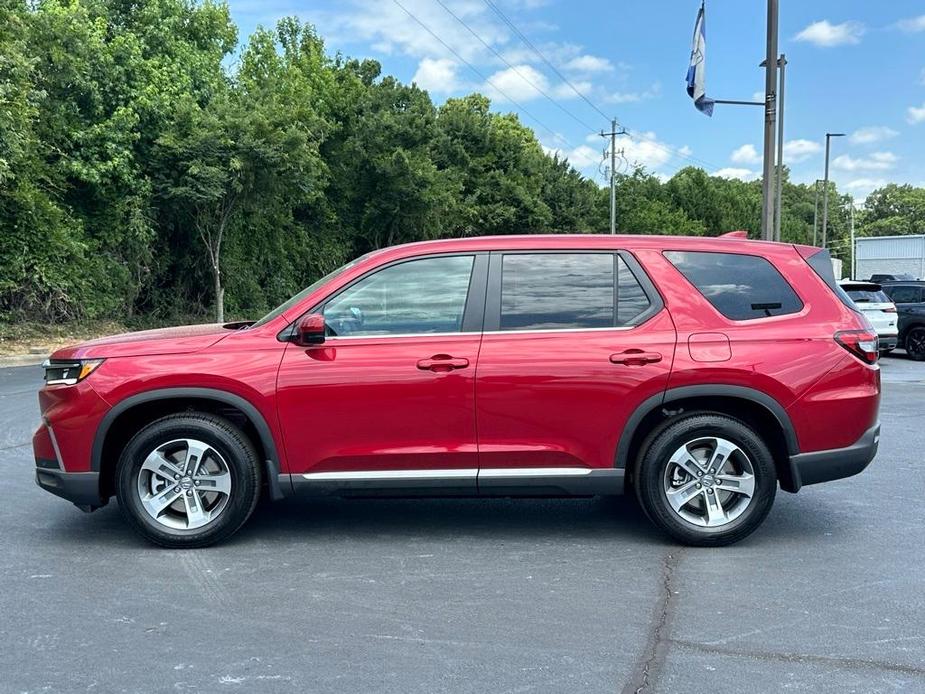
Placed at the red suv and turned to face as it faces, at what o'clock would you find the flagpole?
The flagpole is roughly at 4 o'clock from the red suv.

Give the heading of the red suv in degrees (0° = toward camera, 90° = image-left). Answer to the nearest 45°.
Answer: approximately 90°

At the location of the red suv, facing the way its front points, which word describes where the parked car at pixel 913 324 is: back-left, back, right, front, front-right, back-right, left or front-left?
back-right

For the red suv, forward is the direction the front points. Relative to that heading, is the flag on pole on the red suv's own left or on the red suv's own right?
on the red suv's own right

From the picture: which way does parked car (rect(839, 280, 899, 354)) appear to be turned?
away from the camera

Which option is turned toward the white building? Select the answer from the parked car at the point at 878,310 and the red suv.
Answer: the parked car

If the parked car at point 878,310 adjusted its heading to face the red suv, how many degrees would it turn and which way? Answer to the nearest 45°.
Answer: approximately 180°

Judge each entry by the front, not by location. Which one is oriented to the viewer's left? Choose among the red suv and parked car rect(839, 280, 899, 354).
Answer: the red suv

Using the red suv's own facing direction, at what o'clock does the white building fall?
The white building is roughly at 4 o'clock from the red suv.

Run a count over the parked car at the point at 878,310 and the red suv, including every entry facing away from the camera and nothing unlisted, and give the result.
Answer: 1
